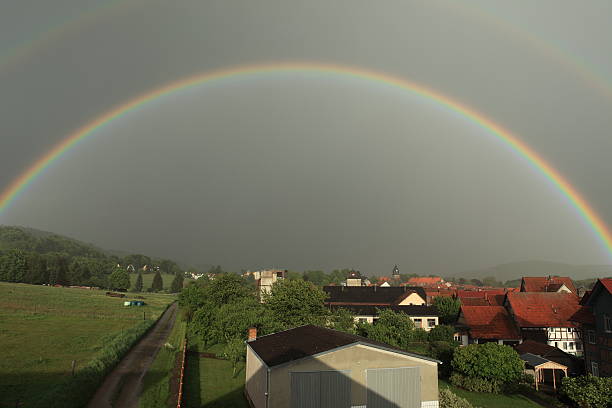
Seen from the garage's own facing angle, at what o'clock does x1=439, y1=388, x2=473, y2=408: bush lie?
The bush is roughly at 8 o'clock from the garage.

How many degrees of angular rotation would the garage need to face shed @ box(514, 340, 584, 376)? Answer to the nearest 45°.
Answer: approximately 135° to its left

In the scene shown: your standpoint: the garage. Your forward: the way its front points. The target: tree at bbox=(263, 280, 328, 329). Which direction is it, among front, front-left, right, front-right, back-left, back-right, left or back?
back

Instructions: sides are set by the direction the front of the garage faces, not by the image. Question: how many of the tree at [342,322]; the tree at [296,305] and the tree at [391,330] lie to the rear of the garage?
3

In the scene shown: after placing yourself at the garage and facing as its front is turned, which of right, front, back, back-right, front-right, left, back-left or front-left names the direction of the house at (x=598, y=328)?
back-left

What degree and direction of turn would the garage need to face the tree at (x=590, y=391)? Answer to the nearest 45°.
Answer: approximately 90° to its left

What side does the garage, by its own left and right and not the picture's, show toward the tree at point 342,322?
back

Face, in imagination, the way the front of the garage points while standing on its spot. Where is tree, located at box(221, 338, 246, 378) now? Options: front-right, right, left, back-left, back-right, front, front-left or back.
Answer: back-right

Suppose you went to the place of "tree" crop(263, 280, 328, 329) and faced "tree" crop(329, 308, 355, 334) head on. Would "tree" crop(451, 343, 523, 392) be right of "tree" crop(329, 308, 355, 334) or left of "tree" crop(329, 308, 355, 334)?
right

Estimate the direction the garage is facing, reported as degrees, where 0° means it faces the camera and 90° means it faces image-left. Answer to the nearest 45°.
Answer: approximately 0°

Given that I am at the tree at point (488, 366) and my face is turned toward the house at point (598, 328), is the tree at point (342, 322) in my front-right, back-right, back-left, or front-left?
back-left

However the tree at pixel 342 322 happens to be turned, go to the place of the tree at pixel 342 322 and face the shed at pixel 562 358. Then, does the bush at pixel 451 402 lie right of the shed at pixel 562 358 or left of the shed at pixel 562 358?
right
